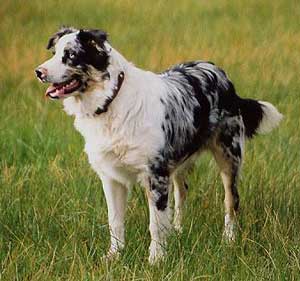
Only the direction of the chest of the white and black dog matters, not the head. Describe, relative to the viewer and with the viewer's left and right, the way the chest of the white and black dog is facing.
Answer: facing the viewer and to the left of the viewer
